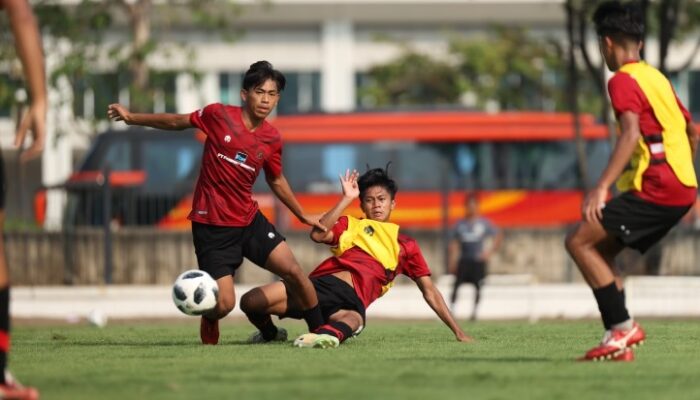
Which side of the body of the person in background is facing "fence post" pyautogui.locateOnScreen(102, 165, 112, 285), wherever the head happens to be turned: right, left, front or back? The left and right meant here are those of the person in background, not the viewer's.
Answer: right

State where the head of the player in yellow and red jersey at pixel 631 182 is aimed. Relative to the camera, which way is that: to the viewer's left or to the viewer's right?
to the viewer's left

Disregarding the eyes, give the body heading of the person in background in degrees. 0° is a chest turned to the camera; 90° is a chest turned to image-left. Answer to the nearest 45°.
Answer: approximately 0°

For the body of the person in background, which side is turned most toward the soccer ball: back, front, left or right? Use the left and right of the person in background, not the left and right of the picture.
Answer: front

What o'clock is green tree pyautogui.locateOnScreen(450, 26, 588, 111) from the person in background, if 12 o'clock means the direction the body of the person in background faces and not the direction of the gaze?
The green tree is roughly at 6 o'clock from the person in background.

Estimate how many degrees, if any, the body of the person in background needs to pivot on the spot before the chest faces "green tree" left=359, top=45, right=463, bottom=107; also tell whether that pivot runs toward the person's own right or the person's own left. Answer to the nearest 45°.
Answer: approximately 180°

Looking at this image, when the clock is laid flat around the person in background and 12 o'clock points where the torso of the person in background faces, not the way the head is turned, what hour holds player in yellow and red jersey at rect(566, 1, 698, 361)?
The player in yellow and red jersey is roughly at 12 o'clock from the person in background.

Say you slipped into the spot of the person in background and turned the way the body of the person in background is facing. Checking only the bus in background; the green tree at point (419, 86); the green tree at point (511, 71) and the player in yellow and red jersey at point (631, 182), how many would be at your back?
3

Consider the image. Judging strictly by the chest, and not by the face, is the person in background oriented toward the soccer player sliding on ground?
yes

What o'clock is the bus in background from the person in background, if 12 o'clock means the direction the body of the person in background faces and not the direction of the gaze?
The bus in background is roughly at 6 o'clock from the person in background.

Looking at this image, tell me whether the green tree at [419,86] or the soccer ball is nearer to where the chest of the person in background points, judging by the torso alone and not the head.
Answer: the soccer ball

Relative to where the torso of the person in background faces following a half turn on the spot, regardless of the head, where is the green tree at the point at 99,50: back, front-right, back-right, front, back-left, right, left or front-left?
front-left
